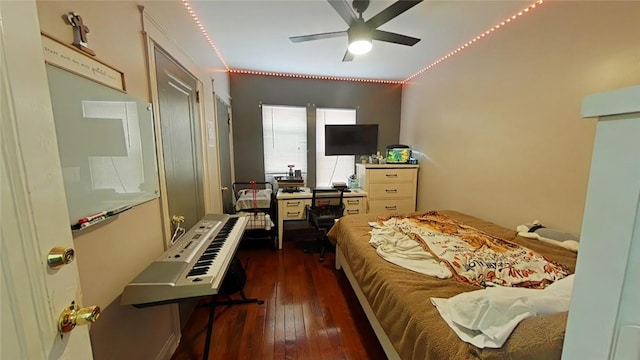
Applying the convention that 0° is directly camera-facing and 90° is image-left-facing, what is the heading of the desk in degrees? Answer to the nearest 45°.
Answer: approximately 0°

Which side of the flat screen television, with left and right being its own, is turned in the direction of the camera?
front

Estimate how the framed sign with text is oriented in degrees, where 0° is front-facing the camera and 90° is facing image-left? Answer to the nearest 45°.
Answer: approximately 315°

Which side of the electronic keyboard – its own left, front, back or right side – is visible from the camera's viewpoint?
right

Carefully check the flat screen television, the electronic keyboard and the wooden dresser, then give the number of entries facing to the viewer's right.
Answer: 1

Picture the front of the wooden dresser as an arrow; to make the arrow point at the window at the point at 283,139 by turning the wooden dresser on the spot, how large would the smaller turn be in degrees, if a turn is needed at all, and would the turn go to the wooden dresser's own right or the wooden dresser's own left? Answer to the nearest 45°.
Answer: approximately 90° to the wooden dresser's own right

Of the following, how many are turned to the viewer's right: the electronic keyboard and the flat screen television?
1

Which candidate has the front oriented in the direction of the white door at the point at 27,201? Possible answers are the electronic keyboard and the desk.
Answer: the desk

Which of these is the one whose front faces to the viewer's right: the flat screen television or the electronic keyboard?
the electronic keyboard

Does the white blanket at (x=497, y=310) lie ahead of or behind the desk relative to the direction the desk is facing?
ahead

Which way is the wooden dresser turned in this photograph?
toward the camera

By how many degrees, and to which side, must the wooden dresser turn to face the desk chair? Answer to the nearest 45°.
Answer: approximately 45° to its right

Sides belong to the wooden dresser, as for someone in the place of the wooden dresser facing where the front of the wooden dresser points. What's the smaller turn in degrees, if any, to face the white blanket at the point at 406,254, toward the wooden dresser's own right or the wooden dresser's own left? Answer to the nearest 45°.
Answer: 0° — it already faces it

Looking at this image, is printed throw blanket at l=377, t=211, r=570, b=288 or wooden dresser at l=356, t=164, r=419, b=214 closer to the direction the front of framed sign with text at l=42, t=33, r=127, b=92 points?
the printed throw blanket
